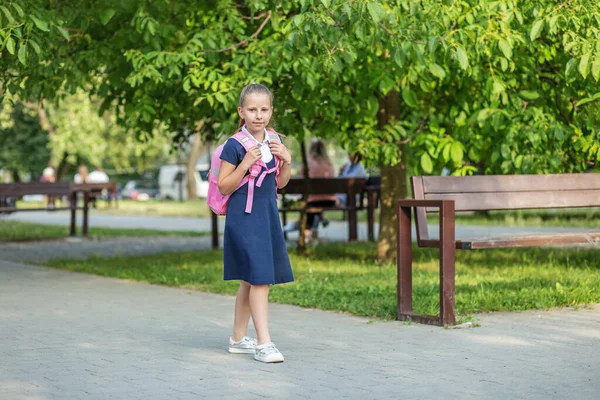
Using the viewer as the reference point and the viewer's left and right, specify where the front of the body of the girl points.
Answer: facing the viewer and to the right of the viewer

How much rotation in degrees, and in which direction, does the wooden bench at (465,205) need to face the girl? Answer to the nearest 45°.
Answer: approximately 90° to its right

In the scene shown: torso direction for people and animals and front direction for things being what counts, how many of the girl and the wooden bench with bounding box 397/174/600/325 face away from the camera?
0

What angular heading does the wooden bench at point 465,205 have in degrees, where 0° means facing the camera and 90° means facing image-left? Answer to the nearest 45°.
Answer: approximately 315°

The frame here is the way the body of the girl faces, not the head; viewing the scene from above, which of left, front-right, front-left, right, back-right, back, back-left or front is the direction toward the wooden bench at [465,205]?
left

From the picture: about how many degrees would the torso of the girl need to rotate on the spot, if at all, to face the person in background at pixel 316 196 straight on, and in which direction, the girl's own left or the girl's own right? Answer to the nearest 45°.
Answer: approximately 135° to the girl's own left

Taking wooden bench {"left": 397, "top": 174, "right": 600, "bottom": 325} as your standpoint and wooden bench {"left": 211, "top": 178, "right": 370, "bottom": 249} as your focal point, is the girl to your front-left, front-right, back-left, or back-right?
back-left

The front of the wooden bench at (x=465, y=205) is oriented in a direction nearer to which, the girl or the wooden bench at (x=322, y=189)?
the girl

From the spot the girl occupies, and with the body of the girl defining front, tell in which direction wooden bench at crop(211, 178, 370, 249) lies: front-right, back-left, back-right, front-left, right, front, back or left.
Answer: back-left
